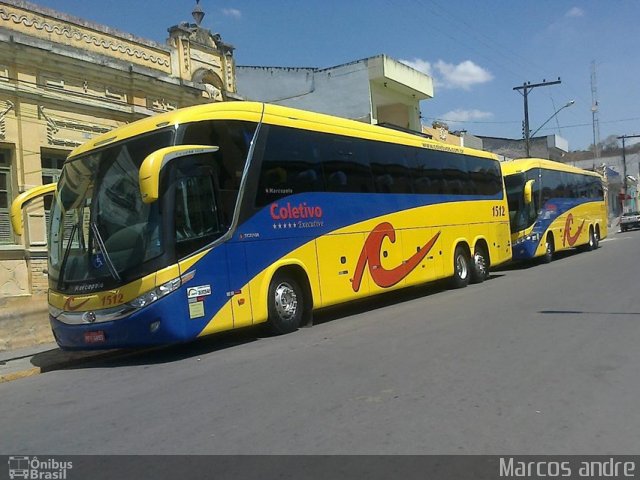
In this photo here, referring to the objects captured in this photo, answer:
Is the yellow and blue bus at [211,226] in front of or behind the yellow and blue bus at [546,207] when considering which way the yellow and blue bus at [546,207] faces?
in front

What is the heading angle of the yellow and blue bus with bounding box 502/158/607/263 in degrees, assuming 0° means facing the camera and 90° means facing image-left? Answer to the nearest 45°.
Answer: approximately 45°

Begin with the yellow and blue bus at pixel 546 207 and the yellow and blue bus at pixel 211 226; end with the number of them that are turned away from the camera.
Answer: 0

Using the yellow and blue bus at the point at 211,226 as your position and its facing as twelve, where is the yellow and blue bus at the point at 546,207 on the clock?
the yellow and blue bus at the point at 546,207 is roughly at 6 o'clock from the yellow and blue bus at the point at 211,226.

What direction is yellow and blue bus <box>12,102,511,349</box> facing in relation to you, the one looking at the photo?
facing the viewer and to the left of the viewer

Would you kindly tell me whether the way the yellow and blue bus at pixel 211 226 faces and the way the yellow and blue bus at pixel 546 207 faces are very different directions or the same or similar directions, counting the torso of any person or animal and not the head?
same or similar directions
